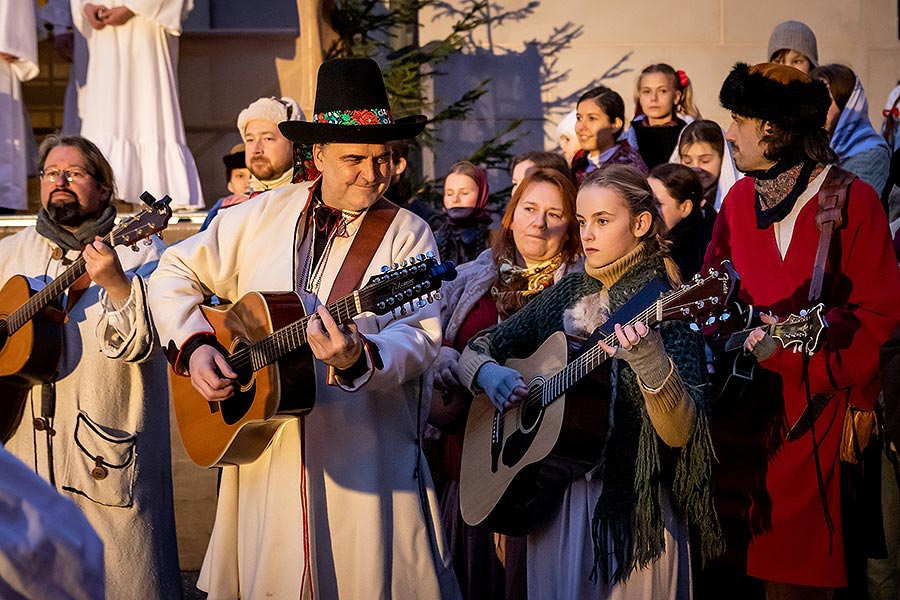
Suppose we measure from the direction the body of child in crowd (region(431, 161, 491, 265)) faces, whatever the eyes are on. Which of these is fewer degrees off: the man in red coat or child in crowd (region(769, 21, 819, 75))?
the man in red coat

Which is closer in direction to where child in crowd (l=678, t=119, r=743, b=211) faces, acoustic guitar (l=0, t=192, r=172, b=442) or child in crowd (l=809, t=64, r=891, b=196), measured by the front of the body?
the acoustic guitar

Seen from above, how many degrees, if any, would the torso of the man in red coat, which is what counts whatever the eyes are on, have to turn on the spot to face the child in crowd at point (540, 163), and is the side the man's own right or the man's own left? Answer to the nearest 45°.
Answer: approximately 90° to the man's own right

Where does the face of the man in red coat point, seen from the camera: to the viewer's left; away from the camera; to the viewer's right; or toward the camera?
to the viewer's left

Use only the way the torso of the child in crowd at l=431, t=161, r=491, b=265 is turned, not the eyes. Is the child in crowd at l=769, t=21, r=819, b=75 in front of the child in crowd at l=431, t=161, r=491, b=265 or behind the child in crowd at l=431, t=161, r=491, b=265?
behind

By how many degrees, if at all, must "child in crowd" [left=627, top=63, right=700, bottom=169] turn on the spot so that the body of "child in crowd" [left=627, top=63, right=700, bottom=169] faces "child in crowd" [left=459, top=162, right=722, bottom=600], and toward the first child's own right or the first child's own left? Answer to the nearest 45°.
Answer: approximately 45° to the first child's own left
